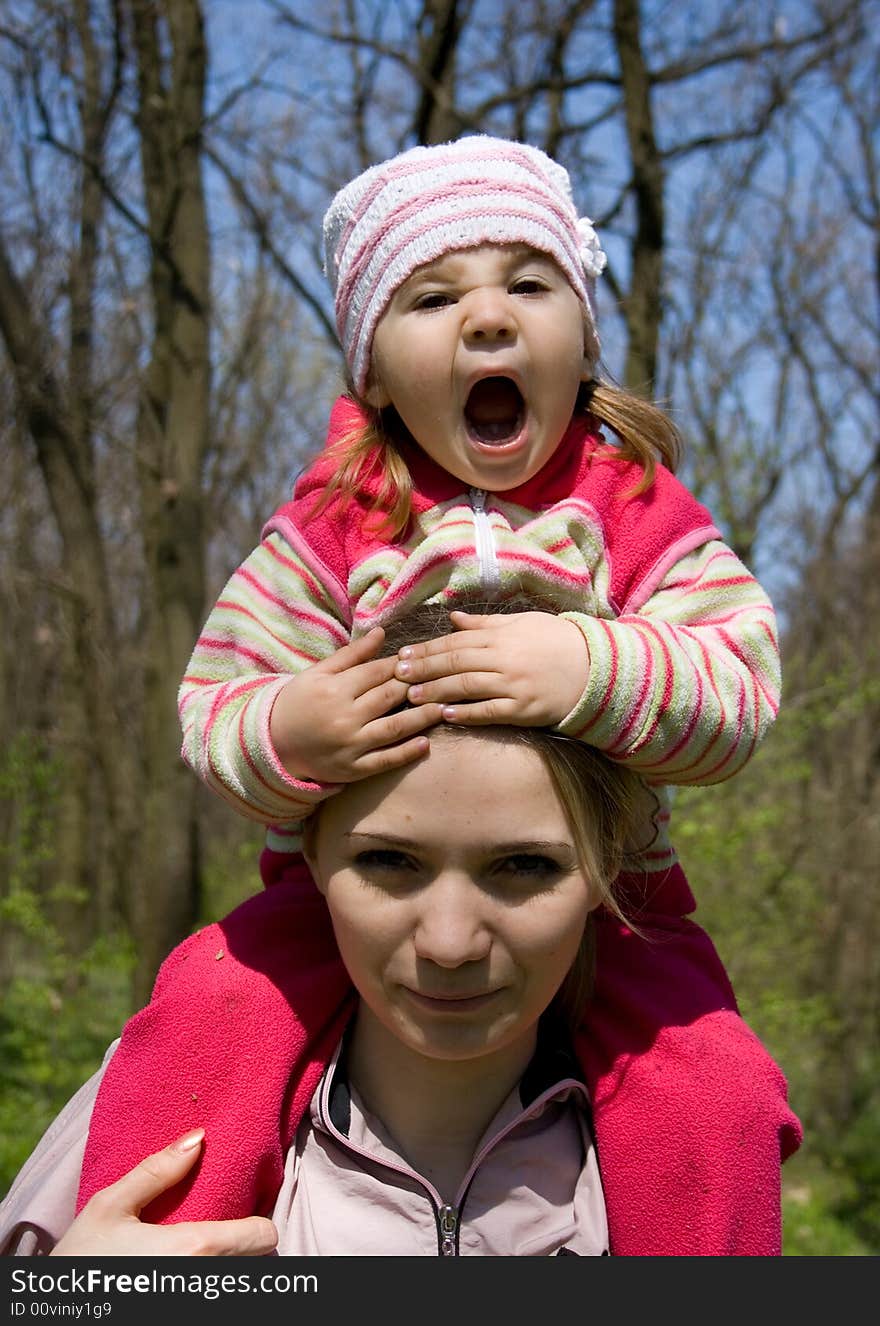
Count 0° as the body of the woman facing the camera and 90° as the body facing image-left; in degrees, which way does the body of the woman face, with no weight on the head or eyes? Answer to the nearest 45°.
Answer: approximately 0°

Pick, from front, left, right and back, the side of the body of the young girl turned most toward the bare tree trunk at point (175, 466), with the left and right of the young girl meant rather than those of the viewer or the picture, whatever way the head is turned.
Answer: back

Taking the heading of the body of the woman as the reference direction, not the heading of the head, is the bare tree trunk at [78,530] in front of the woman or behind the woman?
behind

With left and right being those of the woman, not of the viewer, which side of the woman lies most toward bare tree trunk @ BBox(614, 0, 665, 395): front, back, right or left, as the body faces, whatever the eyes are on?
back

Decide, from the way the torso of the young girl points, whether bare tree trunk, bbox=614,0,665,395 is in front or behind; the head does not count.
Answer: behind

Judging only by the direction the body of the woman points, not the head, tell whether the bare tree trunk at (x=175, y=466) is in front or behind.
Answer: behind
